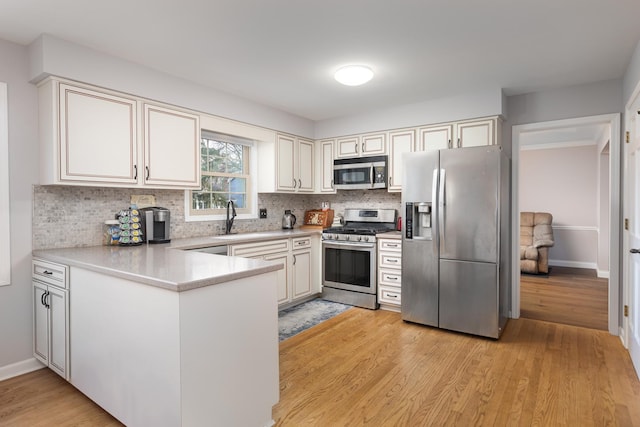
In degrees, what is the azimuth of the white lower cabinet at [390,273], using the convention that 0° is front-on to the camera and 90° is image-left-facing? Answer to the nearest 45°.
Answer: approximately 45°

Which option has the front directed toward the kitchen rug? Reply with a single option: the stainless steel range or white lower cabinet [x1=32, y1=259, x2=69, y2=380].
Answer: the stainless steel range

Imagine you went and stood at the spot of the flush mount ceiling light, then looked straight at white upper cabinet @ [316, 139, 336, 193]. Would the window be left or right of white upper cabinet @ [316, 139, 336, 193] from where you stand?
left

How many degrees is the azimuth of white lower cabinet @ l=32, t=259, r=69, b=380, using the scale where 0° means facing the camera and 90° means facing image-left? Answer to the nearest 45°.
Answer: approximately 45°

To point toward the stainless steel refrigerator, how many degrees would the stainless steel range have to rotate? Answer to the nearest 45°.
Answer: approximately 90° to its left

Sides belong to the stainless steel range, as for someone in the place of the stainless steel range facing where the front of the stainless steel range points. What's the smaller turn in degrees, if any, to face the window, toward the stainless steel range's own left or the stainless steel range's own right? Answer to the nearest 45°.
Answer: approximately 45° to the stainless steel range's own right

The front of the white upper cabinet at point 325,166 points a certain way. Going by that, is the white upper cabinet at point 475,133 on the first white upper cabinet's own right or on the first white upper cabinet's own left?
on the first white upper cabinet's own left
